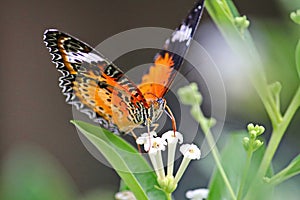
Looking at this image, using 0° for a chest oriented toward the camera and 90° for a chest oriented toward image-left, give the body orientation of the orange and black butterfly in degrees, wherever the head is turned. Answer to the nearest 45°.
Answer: approximately 315°
